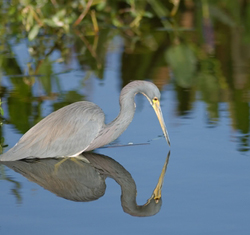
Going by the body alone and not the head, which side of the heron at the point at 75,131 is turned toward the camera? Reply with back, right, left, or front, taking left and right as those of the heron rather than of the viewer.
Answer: right
